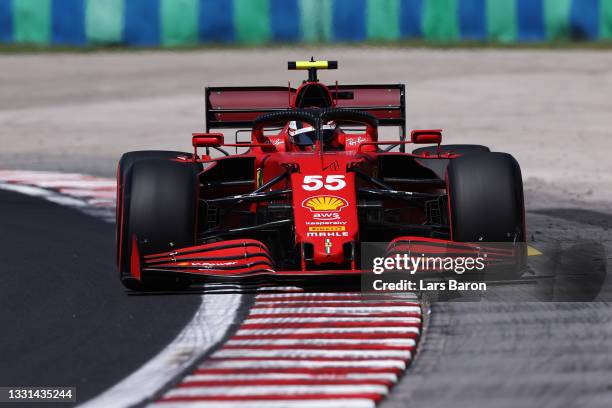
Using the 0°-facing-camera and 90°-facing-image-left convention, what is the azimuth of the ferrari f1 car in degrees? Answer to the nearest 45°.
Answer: approximately 0°
